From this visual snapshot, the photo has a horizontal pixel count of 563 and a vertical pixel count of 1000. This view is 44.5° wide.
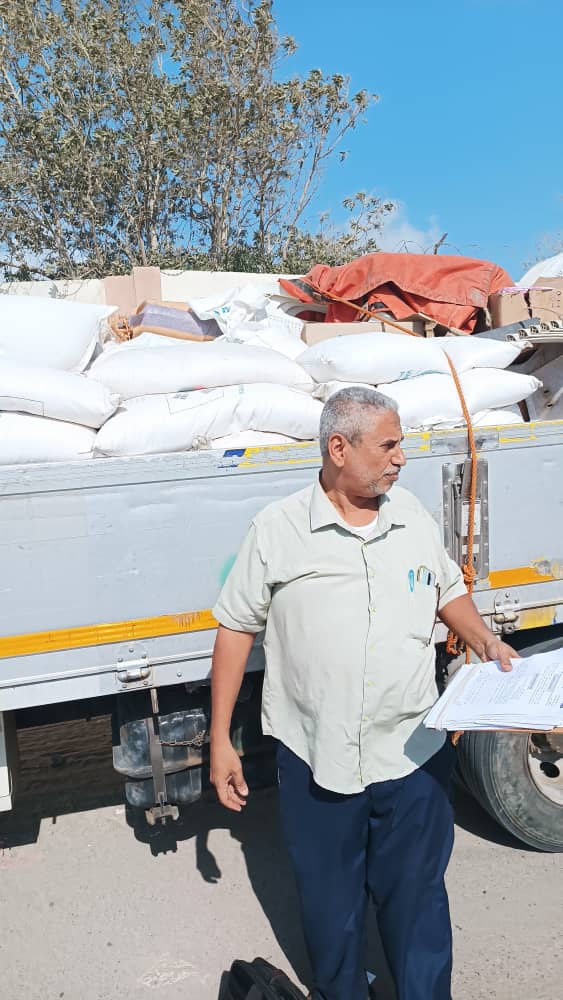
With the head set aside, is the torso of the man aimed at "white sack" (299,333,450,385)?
no

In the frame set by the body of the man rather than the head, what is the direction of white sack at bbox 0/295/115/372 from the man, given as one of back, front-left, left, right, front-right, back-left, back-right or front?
back-right

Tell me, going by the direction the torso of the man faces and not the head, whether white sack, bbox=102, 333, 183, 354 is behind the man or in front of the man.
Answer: behind

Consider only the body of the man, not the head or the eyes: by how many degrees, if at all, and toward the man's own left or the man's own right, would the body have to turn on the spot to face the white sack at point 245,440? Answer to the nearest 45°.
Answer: approximately 135° to the man's own right

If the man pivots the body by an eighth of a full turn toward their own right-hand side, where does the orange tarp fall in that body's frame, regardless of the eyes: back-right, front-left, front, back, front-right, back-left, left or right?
back-right

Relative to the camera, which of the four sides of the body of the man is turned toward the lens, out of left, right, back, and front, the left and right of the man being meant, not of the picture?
front

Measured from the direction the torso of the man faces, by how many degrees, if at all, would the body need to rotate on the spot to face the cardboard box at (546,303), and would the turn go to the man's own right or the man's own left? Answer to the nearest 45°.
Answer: approximately 135° to the man's own left

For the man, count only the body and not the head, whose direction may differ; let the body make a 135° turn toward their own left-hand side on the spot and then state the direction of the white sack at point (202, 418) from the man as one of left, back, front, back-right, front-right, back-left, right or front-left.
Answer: left

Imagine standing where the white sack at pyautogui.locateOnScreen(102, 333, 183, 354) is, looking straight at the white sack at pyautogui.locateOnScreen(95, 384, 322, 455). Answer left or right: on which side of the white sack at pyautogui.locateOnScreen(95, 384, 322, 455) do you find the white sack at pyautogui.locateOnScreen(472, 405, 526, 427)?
left

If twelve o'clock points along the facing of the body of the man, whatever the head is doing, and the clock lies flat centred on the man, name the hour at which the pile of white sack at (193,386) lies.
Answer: The pile of white sack is roughly at 5 o'clock from the man.

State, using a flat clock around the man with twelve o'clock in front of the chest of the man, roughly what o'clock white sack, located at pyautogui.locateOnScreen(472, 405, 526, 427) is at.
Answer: The white sack is roughly at 7 o'clock from the man.

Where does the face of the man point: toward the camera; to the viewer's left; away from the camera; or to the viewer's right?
to the viewer's right

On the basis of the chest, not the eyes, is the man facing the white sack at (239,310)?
no

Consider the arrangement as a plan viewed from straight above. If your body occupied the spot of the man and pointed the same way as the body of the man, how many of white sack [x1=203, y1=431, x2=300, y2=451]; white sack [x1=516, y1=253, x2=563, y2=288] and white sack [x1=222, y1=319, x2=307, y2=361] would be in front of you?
0

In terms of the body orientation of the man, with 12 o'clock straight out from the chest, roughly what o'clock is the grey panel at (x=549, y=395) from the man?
The grey panel is roughly at 7 o'clock from the man.

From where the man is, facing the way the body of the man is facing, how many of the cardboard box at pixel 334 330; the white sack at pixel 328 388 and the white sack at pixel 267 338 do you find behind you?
3

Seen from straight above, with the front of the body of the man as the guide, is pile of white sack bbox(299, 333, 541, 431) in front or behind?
behind

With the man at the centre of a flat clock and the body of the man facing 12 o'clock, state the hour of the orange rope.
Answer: The orange rope is roughly at 6 o'clock from the man.
